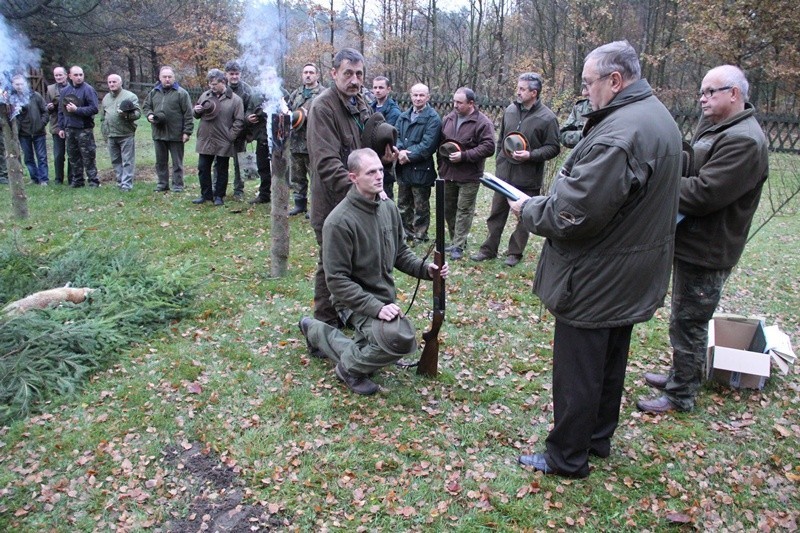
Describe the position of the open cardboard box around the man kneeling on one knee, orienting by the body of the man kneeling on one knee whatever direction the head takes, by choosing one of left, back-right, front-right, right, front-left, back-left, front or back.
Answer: front-left

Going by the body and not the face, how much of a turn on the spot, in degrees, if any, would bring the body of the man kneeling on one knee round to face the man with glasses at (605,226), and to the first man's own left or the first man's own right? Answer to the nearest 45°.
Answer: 0° — they already face them

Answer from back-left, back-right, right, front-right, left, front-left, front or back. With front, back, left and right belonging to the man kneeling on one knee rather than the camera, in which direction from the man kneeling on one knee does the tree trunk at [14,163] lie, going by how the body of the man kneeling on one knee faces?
back

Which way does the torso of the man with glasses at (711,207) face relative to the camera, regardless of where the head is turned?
to the viewer's left

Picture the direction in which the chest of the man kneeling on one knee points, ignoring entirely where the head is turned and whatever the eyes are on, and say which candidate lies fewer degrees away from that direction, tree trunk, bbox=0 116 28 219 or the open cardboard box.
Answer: the open cardboard box

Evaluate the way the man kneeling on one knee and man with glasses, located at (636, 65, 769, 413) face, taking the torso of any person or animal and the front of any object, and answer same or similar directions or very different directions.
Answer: very different directions

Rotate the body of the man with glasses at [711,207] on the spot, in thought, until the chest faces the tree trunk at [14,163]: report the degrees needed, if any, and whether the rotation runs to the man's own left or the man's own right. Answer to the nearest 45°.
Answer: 0° — they already face it

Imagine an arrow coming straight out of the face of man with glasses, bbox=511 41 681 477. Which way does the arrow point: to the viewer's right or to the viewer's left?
to the viewer's left

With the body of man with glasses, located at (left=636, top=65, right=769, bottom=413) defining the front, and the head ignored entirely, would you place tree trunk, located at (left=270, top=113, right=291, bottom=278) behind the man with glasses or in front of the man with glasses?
in front

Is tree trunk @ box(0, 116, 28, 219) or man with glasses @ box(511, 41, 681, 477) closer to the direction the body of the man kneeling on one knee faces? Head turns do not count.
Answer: the man with glasses

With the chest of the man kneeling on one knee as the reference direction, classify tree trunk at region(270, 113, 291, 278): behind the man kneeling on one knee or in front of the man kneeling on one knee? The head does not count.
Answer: behind
